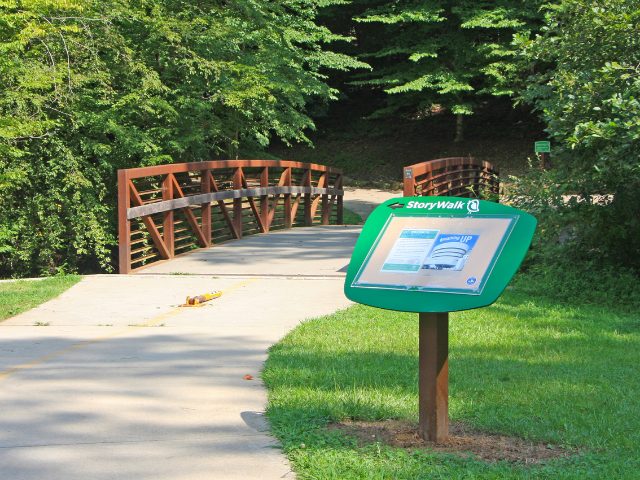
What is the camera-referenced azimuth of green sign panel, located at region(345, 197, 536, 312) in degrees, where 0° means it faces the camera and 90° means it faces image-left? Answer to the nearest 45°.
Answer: approximately 45°

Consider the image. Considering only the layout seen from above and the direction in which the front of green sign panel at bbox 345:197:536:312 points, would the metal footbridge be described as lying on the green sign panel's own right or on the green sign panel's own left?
on the green sign panel's own right
